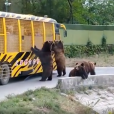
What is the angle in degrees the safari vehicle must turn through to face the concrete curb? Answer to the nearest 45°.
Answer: approximately 90° to its right

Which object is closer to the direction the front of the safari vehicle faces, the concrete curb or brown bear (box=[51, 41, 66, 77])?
the brown bear

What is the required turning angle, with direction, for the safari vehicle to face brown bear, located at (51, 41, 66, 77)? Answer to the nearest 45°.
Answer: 0° — it already faces it

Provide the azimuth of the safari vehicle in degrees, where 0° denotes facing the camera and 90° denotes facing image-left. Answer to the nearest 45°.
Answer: approximately 225°

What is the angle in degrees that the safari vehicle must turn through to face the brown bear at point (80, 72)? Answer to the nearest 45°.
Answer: approximately 45° to its right
